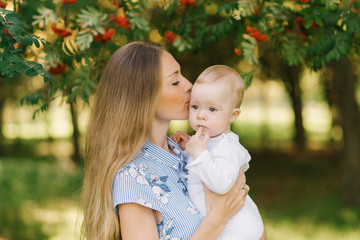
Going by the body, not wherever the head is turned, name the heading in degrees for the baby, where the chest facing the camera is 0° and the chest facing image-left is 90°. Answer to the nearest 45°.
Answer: approximately 45°

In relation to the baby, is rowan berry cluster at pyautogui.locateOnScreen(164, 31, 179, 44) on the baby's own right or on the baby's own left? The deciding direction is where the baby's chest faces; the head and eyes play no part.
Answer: on the baby's own right

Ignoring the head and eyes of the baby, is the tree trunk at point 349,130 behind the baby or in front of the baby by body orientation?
behind

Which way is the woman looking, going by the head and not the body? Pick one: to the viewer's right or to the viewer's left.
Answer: to the viewer's right

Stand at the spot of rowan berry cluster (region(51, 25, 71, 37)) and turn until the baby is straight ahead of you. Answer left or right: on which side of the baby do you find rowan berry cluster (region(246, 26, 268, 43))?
left

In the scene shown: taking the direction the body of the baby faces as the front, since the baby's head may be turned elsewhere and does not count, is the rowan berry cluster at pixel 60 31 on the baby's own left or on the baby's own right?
on the baby's own right

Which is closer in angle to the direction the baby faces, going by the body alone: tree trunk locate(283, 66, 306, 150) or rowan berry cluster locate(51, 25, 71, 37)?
the rowan berry cluster
